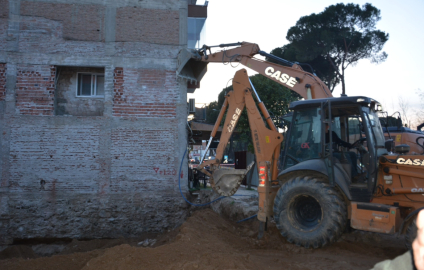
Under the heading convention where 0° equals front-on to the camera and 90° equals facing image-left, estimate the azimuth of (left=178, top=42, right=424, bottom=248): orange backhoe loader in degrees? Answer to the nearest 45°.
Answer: approximately 270°

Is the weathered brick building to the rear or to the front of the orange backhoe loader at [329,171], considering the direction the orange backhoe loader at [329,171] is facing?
to the rear
